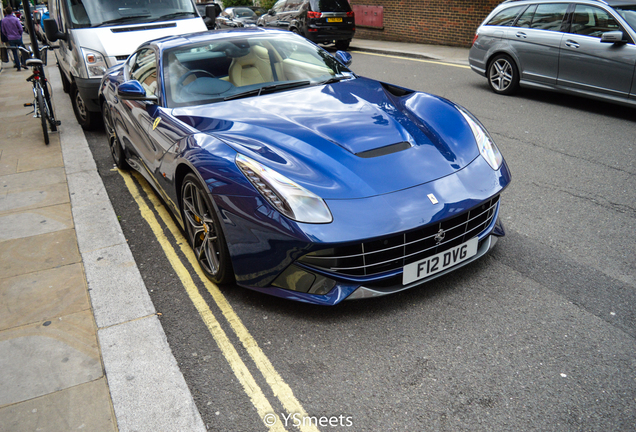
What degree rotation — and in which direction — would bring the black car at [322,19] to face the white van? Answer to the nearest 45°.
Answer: approximately 135° to its left

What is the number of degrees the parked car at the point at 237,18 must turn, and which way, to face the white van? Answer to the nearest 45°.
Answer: approximately 45° to its right

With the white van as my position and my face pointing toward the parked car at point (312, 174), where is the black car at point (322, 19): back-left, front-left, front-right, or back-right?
back-left

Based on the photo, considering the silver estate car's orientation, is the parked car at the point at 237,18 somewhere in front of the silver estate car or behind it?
behind

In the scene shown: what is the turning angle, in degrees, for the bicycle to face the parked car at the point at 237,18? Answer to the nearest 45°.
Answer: approximately 45° to its right

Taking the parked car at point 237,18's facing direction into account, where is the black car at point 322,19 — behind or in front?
in front

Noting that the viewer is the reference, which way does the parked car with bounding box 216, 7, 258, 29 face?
facing the viewer and to the right of the viewer

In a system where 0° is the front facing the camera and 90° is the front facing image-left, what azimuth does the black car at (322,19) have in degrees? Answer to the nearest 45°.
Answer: approximately 135°

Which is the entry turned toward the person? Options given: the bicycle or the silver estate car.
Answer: the bicycle

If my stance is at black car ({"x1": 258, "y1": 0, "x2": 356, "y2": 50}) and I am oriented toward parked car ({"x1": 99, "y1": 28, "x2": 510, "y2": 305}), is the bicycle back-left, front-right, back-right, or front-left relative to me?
front-right

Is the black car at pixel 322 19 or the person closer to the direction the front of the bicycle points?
the person

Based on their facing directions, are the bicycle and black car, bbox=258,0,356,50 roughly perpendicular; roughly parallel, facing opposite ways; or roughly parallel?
roughly parallel

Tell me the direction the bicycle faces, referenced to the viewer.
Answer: facing away from the viewer

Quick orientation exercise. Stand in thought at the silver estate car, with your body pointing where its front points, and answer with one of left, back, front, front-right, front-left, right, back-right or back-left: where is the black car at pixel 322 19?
back
